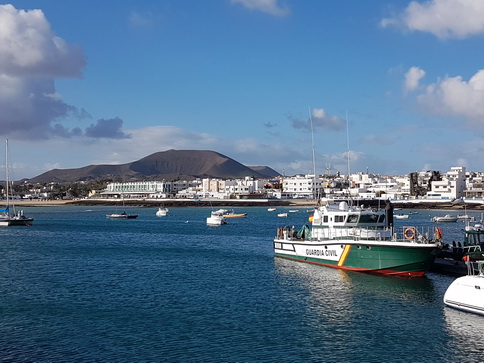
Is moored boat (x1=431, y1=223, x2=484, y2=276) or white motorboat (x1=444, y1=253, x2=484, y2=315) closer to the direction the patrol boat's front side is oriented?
the white motorboat
